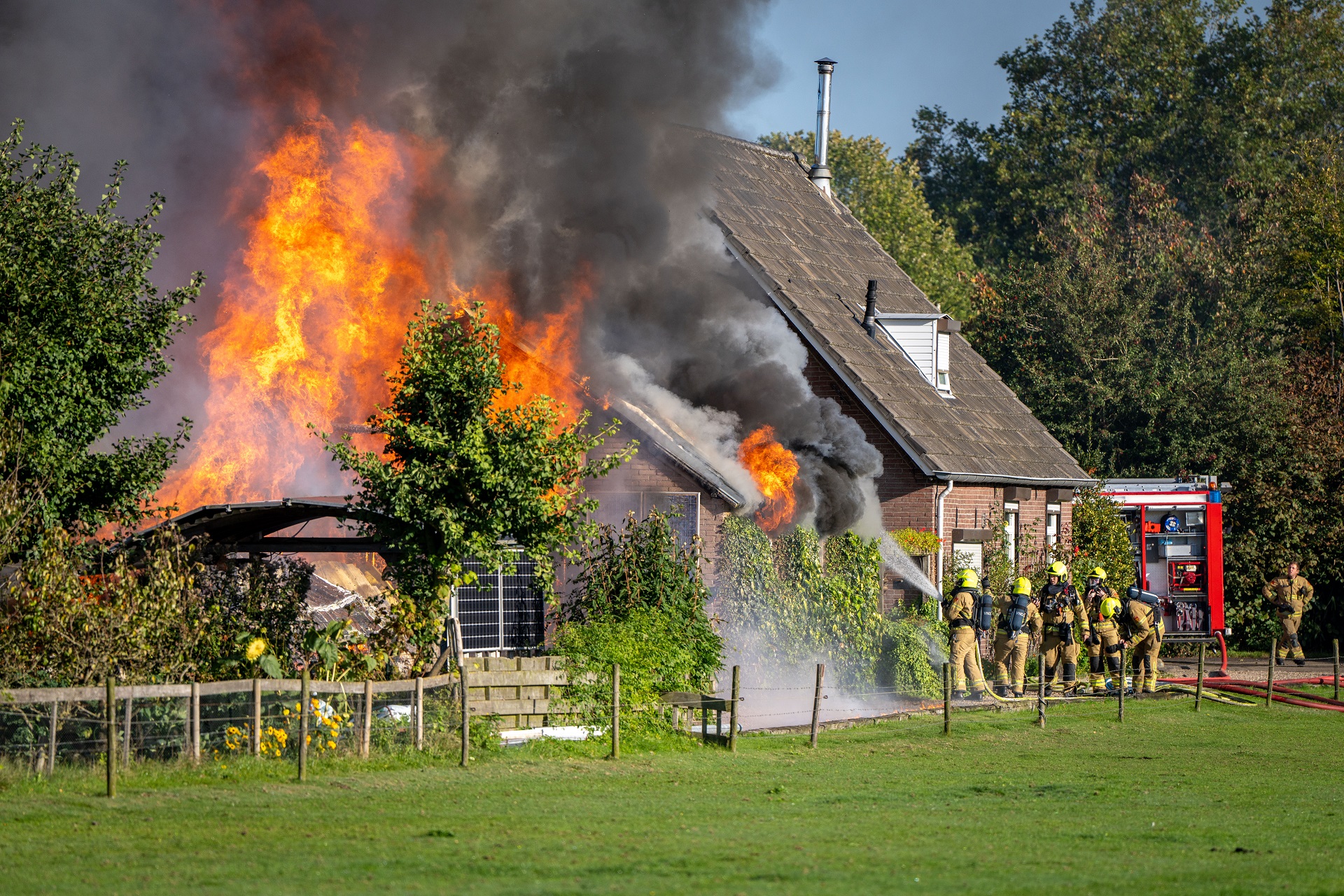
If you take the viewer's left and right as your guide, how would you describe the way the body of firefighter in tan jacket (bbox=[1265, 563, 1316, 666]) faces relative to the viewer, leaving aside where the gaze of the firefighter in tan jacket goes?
facing the viewer

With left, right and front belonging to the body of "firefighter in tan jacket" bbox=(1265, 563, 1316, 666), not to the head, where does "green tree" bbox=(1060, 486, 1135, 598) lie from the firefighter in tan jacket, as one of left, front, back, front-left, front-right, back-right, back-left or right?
front-right

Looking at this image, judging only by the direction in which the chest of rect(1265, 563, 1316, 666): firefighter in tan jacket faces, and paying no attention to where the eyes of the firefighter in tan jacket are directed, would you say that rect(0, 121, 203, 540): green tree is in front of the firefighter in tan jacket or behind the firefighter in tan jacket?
in front

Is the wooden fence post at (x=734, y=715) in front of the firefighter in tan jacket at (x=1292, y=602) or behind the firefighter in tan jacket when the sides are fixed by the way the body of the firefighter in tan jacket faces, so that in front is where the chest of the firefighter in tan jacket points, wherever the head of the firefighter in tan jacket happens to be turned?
in front

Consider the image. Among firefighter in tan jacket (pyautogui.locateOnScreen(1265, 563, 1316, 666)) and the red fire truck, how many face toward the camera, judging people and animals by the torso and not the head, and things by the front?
1

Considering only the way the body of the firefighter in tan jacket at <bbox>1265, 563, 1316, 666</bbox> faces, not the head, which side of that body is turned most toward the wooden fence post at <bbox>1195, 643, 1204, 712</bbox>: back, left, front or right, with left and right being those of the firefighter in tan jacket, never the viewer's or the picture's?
front

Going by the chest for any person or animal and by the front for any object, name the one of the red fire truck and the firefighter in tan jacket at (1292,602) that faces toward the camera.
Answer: the firefighter in tan jacket

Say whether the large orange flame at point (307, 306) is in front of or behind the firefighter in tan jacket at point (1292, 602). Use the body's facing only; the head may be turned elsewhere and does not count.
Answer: in front
